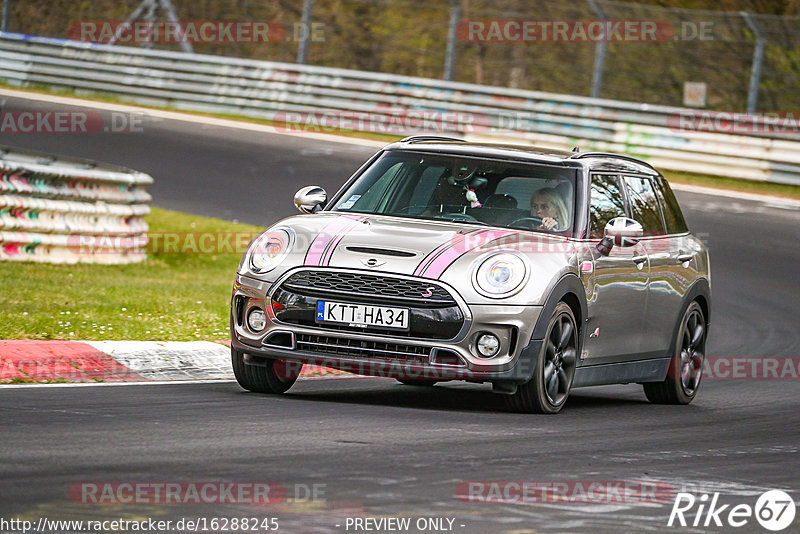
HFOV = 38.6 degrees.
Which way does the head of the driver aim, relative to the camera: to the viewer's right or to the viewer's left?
to the viewer's left

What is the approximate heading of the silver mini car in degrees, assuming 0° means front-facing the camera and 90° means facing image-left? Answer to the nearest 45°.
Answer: approximately 45°

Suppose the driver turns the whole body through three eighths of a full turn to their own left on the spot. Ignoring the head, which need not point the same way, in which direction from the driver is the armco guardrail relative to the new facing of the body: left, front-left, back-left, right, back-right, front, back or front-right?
left

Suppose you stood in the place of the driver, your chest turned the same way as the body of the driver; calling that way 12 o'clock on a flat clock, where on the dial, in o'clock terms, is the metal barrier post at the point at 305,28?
The metal barrier post is roughly at 4 o'clock from the driver.

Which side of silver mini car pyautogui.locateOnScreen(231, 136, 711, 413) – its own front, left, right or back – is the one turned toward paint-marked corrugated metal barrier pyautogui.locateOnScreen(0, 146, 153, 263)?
right

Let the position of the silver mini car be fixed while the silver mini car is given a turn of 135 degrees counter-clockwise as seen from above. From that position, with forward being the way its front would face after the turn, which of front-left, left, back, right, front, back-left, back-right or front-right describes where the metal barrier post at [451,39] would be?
left

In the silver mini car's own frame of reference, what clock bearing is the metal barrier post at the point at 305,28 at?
The metal barrier post is roughly at 4 o'clock from the silver mini car.

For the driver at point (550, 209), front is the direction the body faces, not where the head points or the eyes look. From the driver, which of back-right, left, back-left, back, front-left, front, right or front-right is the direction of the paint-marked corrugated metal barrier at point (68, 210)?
right

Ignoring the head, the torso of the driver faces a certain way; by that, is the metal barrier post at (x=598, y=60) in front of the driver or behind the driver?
behind

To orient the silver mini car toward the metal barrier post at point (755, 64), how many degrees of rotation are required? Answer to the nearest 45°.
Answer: approximately 135° to its right

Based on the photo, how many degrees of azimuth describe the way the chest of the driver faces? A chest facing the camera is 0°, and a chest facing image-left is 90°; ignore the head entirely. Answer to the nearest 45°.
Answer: approximately 45°
